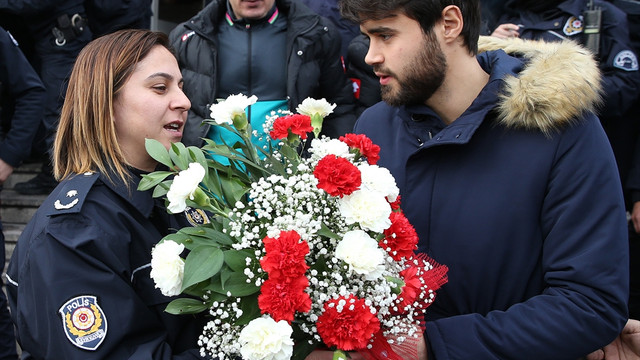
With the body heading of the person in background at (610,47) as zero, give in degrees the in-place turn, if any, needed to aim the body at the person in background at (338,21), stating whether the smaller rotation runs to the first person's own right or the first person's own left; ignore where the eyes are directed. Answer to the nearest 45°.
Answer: approximately 45° to the first person's own right

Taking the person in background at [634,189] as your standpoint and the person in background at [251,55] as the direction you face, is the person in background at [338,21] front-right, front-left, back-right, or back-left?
front-right

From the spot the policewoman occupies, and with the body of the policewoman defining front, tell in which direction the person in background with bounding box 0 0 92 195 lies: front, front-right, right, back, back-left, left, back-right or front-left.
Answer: left

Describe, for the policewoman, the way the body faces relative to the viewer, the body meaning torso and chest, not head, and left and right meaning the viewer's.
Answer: facing to the right of the viewer

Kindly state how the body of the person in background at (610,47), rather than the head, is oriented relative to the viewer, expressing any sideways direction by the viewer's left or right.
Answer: facing the viewer and to the left of the viewer

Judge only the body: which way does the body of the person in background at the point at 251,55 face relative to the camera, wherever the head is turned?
toward the camera

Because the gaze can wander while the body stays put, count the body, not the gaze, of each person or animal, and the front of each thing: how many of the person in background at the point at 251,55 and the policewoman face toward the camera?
1

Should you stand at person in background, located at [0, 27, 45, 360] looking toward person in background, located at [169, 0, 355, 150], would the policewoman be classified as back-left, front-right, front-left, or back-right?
front-right

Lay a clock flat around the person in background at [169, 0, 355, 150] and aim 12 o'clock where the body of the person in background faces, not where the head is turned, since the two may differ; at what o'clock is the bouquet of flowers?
The bouquet of flowers is roughly at 12 o'clock from the person in background.

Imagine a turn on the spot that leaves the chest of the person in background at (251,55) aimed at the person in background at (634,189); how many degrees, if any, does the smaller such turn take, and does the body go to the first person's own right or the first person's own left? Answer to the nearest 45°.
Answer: approximately 90° to the first person's own left

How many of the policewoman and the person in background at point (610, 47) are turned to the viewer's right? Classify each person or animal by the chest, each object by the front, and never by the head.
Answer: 1
